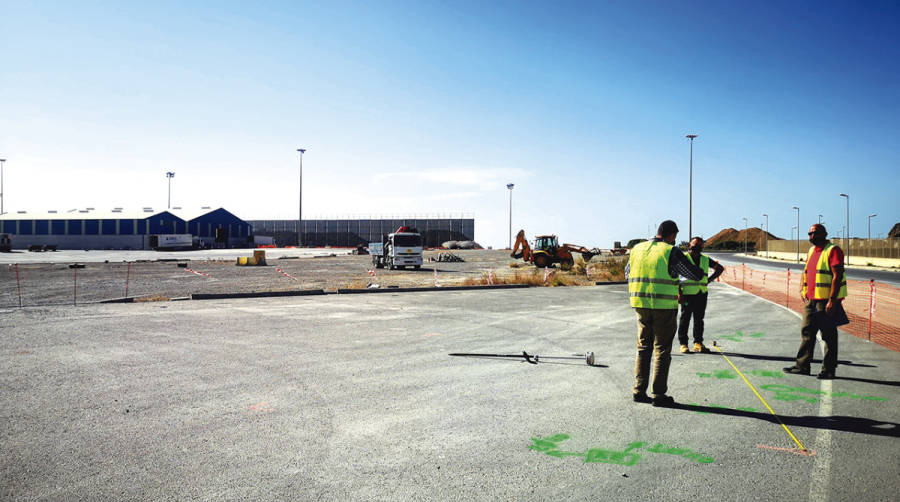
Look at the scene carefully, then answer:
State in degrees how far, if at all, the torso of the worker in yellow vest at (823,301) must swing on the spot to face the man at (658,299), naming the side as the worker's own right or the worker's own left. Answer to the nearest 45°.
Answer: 0° — they already face them

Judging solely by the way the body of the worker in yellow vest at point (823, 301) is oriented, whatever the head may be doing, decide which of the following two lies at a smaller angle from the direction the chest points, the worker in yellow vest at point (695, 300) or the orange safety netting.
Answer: the worker in yellow vest

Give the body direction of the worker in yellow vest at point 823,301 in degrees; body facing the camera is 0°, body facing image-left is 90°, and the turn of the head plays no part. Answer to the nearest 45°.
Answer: approximately 45°

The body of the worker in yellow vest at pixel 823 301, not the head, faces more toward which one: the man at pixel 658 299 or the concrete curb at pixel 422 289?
the man

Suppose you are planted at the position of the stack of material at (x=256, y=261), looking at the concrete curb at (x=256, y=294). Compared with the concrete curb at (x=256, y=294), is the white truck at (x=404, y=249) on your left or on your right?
left

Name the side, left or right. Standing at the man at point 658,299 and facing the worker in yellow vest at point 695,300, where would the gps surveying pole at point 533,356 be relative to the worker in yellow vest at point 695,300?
left

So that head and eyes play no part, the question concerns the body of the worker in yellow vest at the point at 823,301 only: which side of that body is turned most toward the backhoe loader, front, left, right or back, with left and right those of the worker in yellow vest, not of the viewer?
right

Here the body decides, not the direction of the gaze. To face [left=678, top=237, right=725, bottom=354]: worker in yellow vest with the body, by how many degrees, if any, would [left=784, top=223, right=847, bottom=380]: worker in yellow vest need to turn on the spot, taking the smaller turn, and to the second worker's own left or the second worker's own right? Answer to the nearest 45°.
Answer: approximately 90° to the second worker's own right

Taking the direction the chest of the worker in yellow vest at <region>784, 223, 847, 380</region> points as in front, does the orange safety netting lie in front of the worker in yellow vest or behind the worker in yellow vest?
behind

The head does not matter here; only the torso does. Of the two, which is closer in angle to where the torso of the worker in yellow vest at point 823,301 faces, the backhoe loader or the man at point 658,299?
the man
